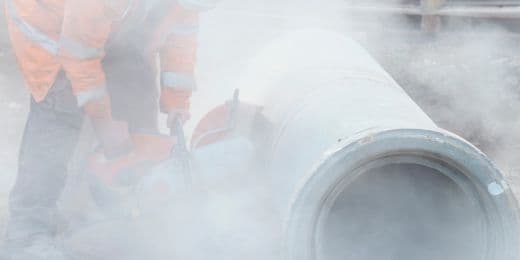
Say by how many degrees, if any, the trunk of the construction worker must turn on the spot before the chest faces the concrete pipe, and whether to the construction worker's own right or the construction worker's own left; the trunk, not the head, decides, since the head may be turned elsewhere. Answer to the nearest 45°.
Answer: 0° — they already face it

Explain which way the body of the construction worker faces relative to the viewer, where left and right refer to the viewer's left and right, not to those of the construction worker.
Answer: facing the viewer and to the right of the viewer
